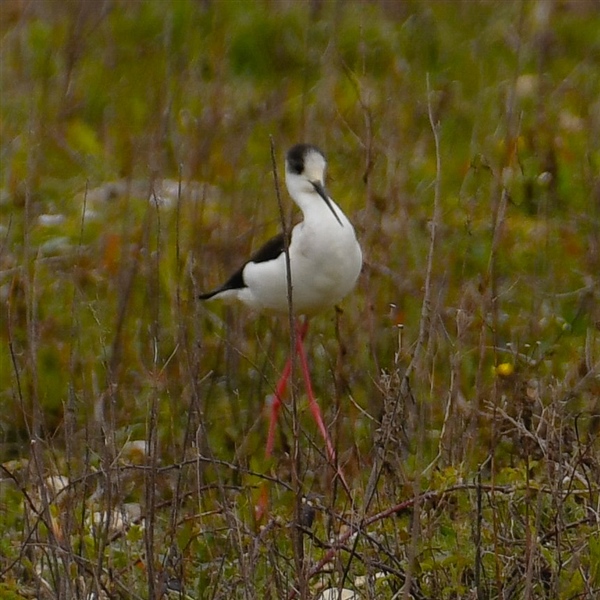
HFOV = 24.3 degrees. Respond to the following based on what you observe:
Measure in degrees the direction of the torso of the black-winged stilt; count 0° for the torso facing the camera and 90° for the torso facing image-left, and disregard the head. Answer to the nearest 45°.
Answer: approximately 315°
